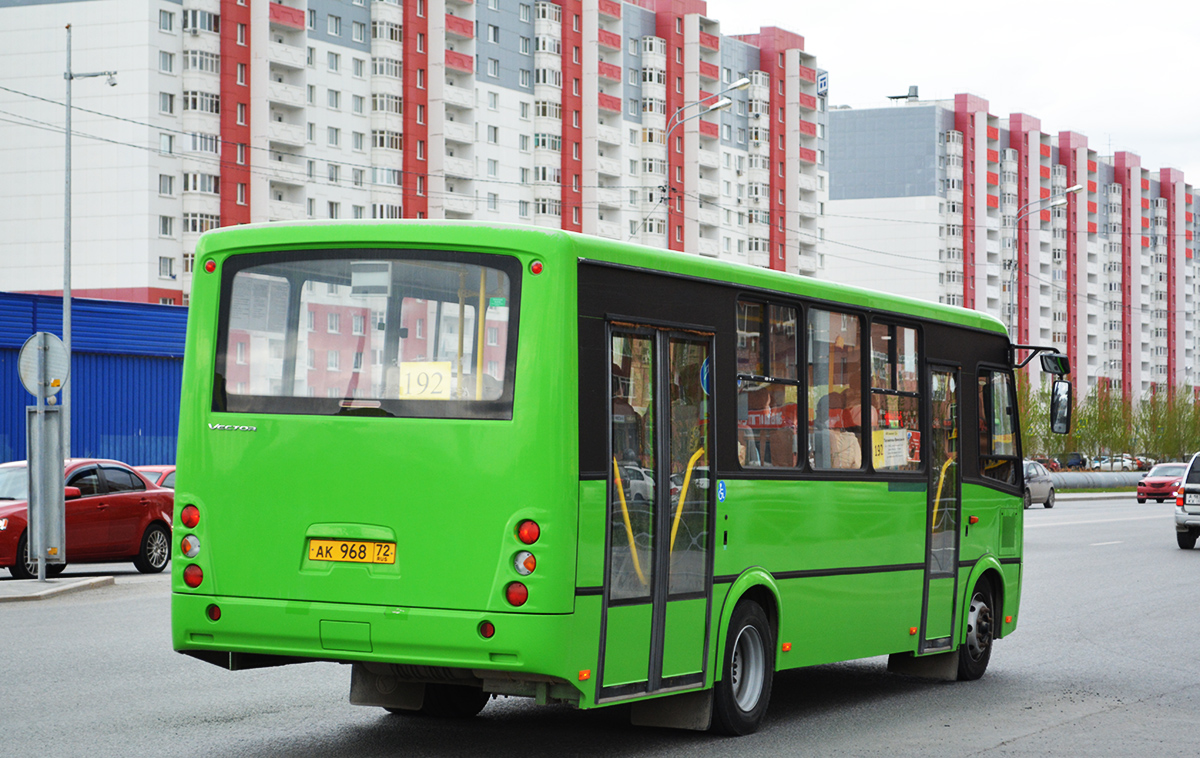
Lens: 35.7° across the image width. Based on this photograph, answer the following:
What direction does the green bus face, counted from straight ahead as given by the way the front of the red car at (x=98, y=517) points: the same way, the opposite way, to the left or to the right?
the opposite way

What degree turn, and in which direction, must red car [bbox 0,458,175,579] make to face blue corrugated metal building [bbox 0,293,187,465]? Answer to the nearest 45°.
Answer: approximately 135° to its right

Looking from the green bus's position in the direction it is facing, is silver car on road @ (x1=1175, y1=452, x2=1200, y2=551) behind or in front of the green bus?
in front

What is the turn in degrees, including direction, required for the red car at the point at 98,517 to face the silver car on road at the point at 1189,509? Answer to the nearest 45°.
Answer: approximately 135° to its left

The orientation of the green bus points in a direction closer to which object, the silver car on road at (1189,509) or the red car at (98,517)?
the silver car on road

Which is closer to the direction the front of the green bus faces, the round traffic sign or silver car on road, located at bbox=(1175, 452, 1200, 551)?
the silver car on road
